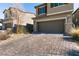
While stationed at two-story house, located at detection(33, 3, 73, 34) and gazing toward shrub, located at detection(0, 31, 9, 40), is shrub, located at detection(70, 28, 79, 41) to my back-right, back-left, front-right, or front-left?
front-left

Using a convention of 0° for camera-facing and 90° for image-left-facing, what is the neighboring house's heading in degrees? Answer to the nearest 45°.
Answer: approximately 45°

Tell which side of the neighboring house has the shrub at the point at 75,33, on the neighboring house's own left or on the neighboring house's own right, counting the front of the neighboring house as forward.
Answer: on the neighboring house's own left
